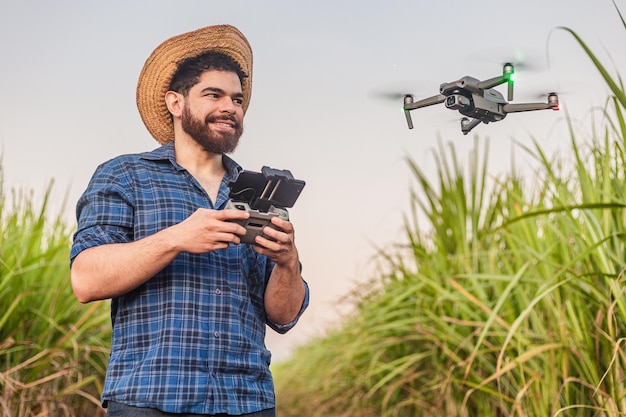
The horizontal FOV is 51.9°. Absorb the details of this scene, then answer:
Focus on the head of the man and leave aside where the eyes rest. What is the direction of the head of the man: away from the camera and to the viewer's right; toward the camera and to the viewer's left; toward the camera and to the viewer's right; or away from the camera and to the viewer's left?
toward the camera and to the viewer's right

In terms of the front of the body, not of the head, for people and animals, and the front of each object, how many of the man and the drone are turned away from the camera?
0

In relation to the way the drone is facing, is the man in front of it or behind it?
in front

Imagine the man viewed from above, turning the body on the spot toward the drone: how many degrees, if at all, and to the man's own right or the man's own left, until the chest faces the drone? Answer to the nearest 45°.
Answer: approximately 45° to the man's own left

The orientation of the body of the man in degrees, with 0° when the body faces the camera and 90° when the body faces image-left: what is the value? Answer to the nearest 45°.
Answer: approximately 315°

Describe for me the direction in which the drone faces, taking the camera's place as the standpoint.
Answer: facing the viewer and to the left of the viewer
